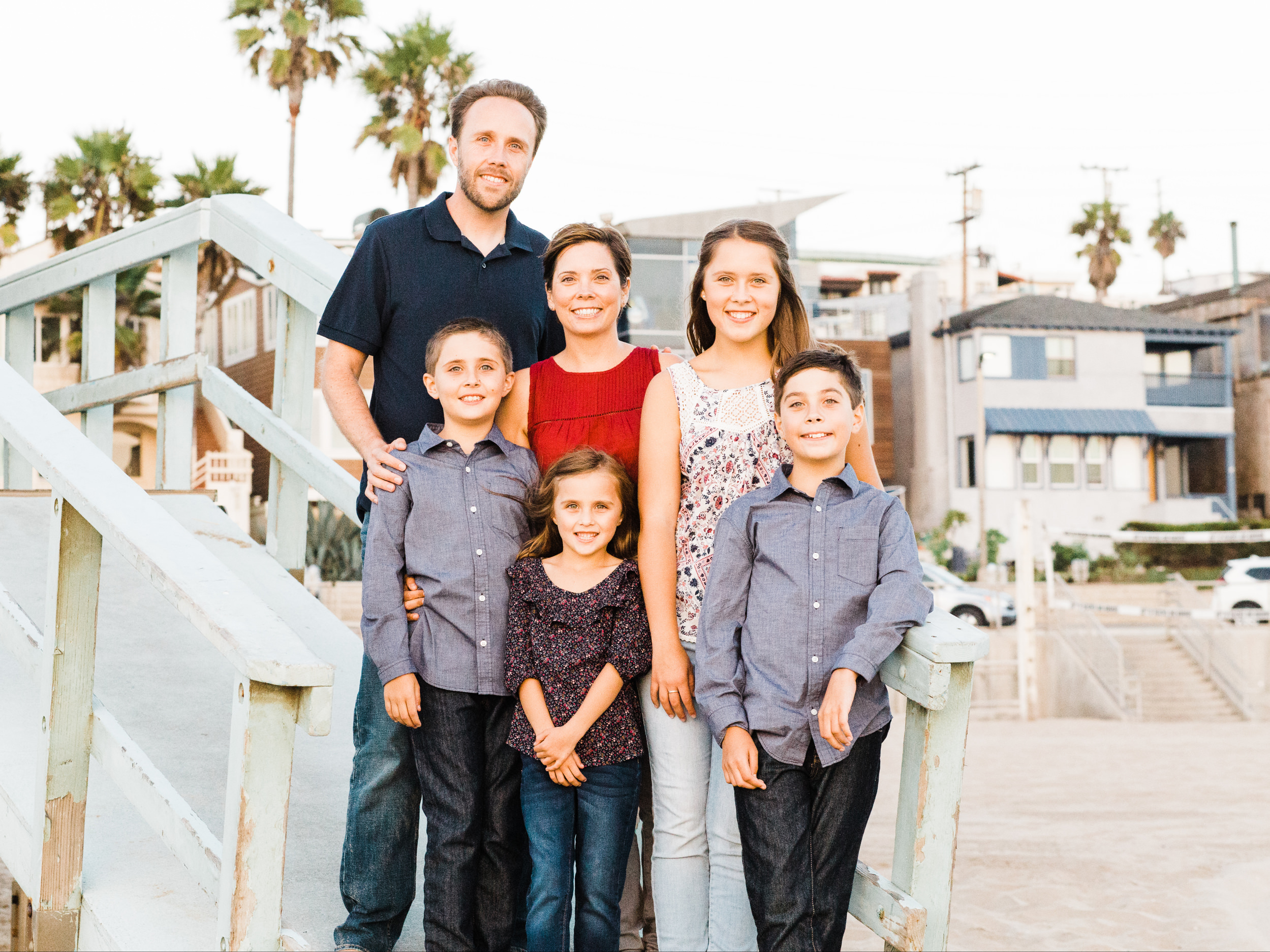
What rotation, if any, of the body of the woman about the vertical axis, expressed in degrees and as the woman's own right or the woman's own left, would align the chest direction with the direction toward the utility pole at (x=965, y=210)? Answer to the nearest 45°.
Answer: approximately 180°

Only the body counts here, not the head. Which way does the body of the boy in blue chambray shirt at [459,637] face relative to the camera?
toward the camera

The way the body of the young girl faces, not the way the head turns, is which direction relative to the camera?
toward the camera

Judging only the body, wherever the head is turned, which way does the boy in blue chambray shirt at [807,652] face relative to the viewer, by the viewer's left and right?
facing the viewer
